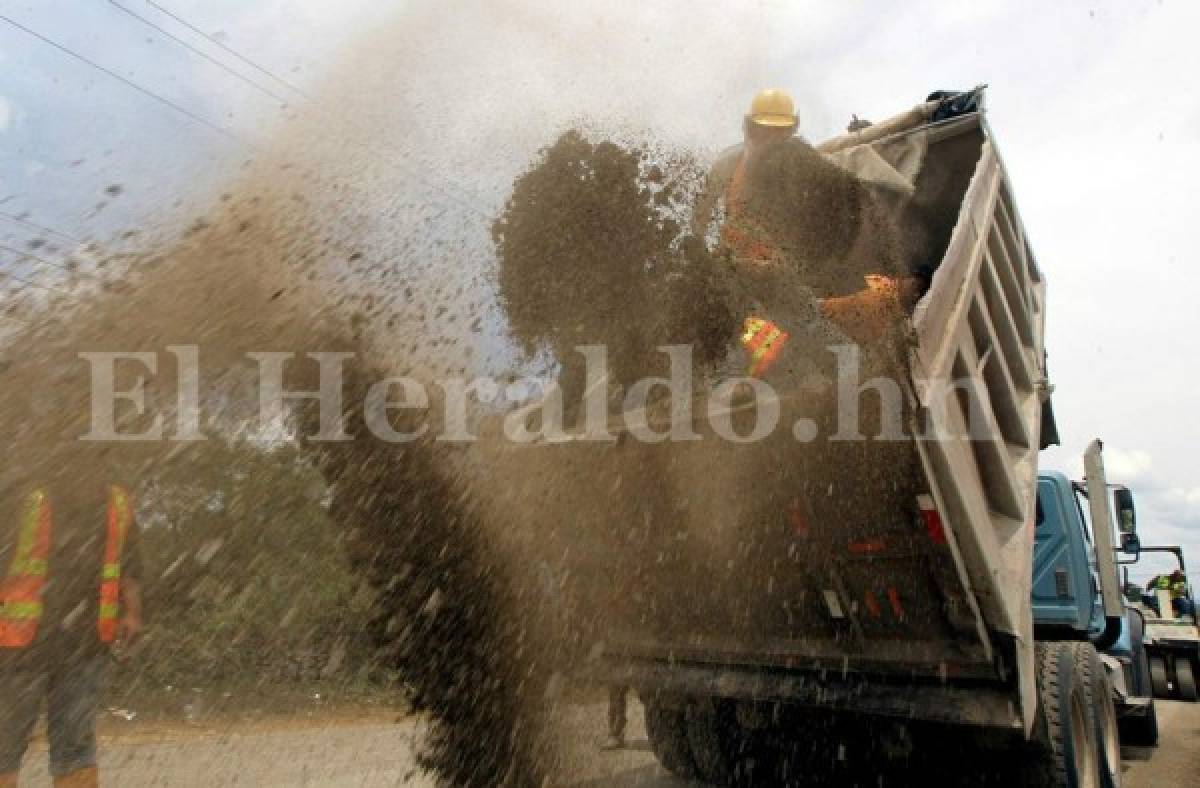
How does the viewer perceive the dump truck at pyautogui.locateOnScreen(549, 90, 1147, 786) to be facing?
facing away from the viewer and to the right of the viewer

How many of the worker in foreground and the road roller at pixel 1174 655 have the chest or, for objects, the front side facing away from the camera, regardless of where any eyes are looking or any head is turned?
1

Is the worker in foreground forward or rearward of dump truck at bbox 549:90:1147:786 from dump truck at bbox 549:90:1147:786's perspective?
rearward

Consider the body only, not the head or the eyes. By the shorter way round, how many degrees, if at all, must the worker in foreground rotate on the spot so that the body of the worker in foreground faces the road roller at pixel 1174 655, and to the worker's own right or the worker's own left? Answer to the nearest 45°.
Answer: approximately 90° to the worker's own left

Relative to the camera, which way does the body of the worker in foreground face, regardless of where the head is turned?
toward the camera

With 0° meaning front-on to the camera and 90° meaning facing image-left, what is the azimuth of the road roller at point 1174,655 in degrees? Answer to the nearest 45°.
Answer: approximately 180°
